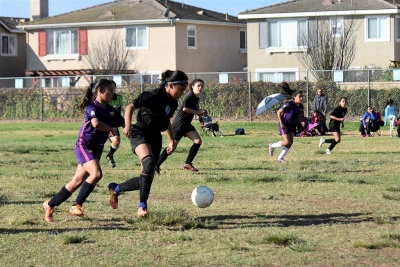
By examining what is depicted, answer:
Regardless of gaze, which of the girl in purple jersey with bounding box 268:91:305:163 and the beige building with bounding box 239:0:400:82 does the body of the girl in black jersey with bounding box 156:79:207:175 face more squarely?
the girl in purple jersey

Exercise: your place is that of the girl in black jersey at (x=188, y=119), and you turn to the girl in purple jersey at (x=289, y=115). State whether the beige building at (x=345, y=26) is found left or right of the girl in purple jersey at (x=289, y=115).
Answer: left

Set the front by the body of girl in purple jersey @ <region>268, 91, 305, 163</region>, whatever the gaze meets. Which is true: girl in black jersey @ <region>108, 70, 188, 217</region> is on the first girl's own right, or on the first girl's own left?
on the first girl's own right
